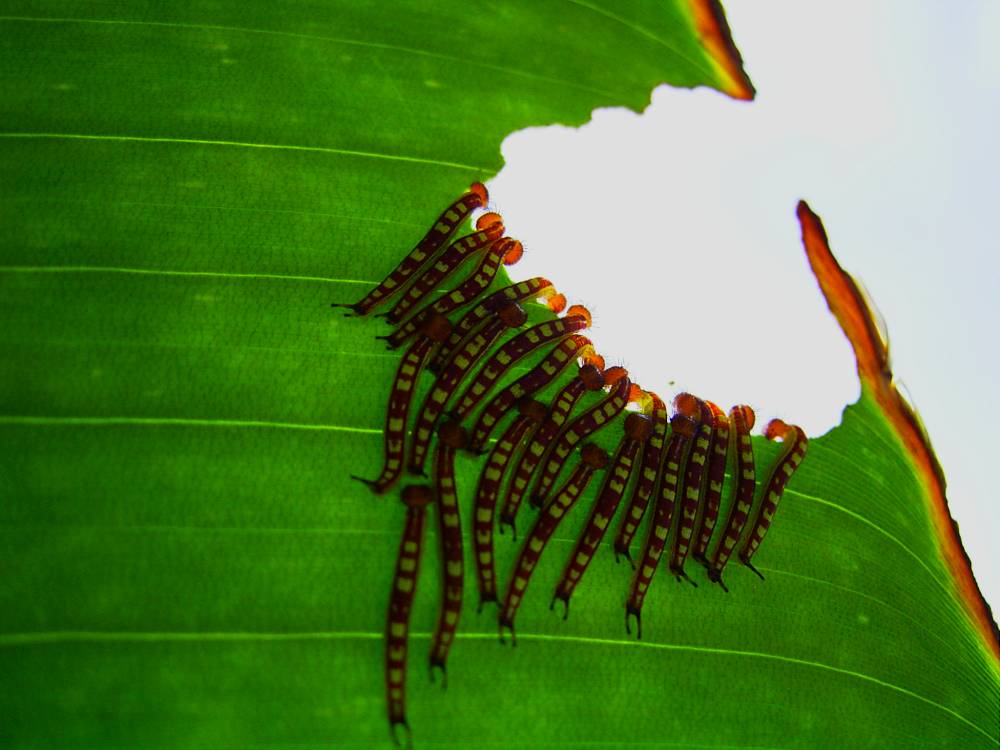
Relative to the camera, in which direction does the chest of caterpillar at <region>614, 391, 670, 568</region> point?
away from the camera

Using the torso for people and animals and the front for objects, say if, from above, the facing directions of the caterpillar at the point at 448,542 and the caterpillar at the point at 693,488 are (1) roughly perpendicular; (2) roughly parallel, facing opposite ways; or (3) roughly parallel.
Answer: roughly parallel

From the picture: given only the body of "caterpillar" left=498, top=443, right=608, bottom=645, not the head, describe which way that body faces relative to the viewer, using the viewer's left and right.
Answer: facing away from the viewer and to the right of the viewer

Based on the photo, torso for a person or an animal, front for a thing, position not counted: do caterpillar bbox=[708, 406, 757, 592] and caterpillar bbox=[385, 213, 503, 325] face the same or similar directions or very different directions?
same or similar directions

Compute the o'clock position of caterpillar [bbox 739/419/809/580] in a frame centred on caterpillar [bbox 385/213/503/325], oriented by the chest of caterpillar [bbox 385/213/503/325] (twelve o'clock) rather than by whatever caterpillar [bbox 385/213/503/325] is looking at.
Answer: caterpillar [bbox 739/419/809/580] is roughly at 2 o'clock from caterpillar [bbox 385/213/503/325].

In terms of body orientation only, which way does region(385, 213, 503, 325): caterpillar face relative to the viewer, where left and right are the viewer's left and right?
facing away from the viewer and to the right of the viewer

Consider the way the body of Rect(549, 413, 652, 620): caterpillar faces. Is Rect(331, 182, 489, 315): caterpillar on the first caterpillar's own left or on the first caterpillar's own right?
on the first caterpillar's own left

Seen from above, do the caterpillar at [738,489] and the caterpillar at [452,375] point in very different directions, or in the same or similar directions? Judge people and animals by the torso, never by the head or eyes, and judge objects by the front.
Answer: same or similar directions

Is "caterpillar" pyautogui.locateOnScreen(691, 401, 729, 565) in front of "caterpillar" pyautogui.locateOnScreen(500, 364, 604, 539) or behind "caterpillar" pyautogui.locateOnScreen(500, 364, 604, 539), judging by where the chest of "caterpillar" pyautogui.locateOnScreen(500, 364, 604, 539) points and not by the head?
in front

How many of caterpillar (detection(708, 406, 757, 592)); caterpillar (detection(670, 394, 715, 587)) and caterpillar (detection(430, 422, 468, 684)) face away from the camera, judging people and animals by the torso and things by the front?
3

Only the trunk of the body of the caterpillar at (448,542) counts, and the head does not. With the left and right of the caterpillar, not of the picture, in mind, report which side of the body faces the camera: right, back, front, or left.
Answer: back
